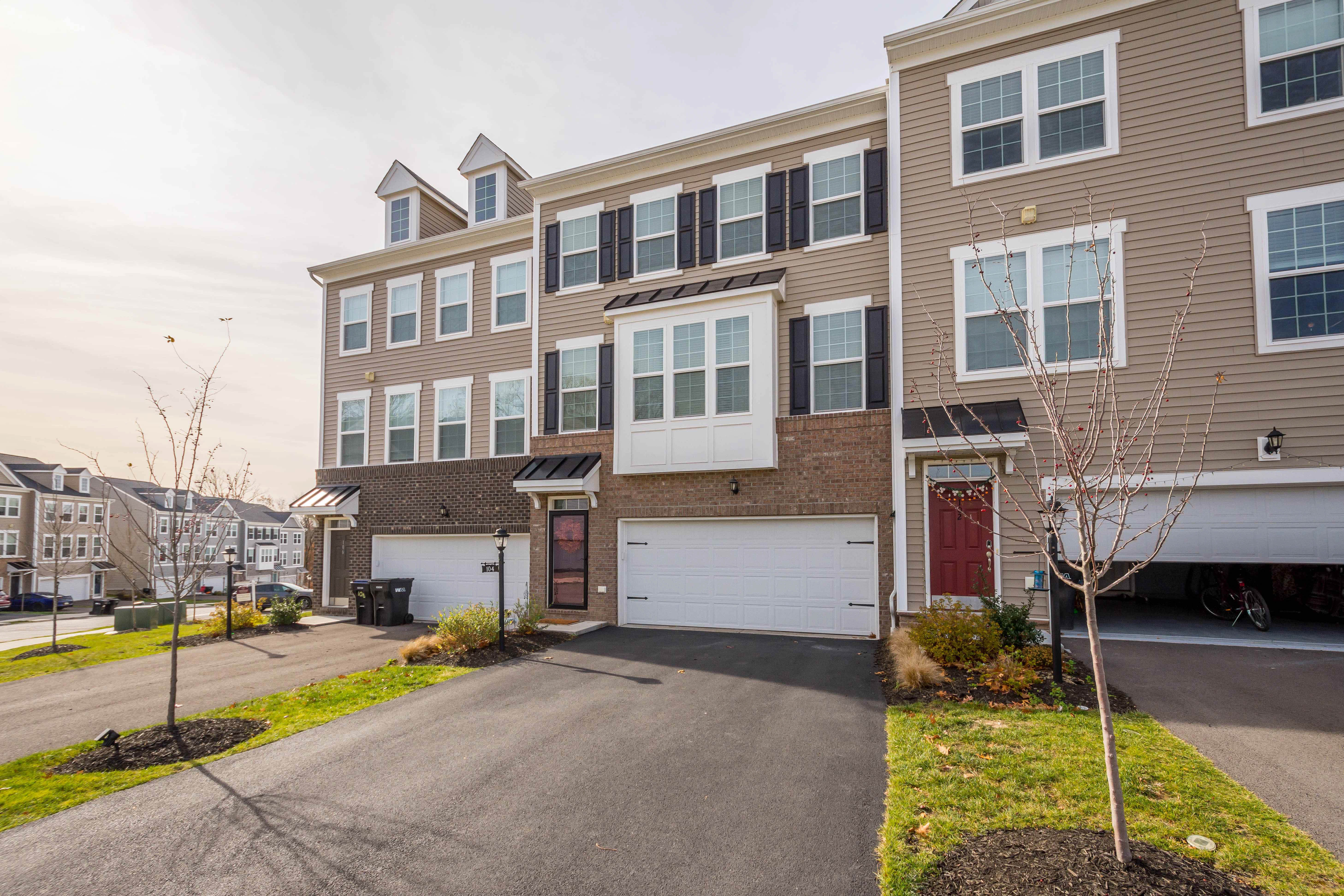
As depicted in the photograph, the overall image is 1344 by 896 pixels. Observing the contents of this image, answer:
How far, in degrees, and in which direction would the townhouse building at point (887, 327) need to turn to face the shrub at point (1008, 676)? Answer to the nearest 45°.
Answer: approximately 45° to its left

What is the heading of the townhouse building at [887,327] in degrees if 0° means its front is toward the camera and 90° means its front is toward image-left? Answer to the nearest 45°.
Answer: approximately 45°

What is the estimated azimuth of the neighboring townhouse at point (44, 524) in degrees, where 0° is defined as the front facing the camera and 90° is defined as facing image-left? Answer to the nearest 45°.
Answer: approximately 315°
